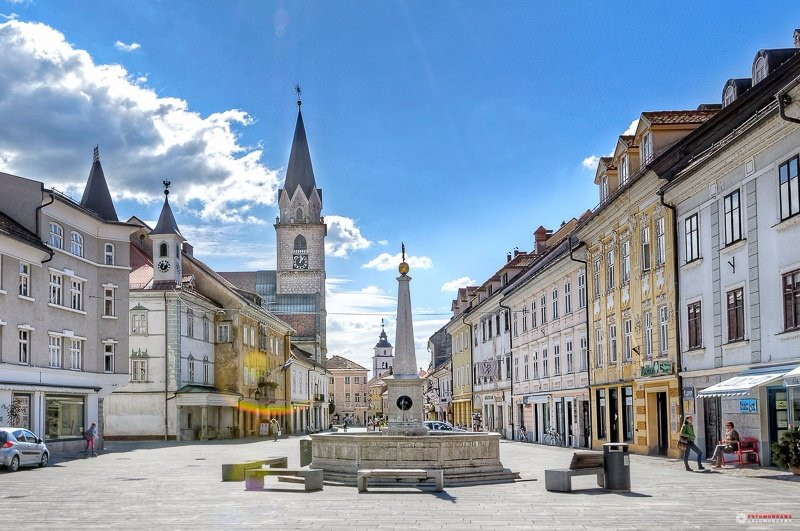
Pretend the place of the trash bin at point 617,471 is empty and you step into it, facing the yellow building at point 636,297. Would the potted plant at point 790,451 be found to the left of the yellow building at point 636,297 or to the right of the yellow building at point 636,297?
right

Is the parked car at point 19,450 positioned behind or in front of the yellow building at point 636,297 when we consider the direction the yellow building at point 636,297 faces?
in front

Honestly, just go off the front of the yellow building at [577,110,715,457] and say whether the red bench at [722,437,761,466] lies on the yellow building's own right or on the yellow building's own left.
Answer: on the yellow building's own left

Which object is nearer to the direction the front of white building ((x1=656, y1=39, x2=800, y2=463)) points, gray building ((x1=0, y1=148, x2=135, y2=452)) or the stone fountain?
the stone fountain

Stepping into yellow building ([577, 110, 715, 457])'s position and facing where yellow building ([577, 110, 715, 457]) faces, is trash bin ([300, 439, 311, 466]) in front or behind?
in front

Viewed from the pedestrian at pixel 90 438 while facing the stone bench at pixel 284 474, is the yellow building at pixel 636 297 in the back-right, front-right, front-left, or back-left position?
front-left

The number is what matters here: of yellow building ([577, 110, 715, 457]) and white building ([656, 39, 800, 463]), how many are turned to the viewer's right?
0

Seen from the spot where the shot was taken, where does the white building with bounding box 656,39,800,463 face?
facing the viewer and to the left of the viewer

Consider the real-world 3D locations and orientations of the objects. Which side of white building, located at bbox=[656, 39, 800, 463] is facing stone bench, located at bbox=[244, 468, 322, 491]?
front

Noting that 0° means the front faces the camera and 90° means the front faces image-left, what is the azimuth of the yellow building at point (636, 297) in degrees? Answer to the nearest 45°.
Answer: approximately 45°

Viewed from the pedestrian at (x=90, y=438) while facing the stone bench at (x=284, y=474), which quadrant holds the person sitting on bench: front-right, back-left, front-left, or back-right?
front-left

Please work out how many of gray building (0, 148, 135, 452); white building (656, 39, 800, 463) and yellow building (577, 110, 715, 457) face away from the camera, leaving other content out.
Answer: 0

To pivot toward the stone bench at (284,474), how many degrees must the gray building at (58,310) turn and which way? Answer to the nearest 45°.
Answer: approximately 45° to its right

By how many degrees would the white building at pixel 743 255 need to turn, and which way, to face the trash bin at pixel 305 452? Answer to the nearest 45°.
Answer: approximately 45° to its right
